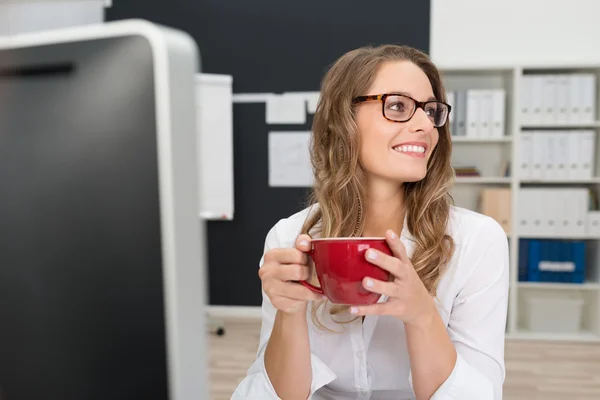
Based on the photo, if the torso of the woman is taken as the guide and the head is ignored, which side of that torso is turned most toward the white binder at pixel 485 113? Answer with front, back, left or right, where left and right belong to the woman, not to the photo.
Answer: back

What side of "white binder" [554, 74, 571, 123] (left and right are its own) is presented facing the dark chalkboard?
right

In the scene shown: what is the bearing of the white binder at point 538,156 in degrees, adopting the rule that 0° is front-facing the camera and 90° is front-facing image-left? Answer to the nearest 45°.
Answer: approximately 0°

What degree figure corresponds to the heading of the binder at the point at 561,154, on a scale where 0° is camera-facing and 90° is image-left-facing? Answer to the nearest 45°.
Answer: approximately 0°

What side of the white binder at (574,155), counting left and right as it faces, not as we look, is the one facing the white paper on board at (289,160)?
right

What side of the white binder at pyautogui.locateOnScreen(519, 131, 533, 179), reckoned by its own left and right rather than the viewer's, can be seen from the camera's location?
front

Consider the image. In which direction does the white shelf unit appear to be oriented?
toward the camera

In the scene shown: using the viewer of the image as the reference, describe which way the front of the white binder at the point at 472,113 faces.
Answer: facing the viewer

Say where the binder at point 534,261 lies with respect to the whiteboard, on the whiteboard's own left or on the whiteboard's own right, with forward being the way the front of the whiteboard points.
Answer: on the whiteboard's own left

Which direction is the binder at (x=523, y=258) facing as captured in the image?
toward the camera

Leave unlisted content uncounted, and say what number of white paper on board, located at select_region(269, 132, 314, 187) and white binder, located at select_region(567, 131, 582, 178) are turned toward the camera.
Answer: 2
